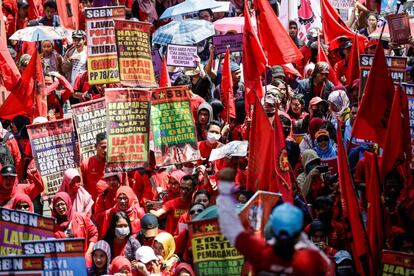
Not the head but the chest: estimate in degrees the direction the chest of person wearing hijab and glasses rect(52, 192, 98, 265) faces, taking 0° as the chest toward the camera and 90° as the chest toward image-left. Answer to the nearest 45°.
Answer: approximately 45°

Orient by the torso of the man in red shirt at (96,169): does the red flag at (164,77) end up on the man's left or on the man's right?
on the man's left

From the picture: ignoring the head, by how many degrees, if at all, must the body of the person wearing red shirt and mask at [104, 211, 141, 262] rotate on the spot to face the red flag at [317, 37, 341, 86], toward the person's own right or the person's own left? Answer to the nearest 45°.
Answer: approximately 135° to the person's own left

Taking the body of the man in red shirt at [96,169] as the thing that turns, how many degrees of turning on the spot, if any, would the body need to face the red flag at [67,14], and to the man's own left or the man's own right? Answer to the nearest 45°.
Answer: approximately 135° to the man's own left

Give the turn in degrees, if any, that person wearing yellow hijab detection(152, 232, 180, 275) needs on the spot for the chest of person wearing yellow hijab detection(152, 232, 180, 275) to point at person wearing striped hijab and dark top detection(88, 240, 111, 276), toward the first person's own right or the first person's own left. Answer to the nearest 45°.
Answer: approximately 45° to the first person's own right

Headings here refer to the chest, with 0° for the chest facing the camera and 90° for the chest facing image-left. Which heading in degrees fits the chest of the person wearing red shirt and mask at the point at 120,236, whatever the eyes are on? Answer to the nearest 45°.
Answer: approximately 0°

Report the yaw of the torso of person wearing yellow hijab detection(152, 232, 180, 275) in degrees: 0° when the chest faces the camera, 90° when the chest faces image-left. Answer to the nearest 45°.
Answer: approximately 45°
